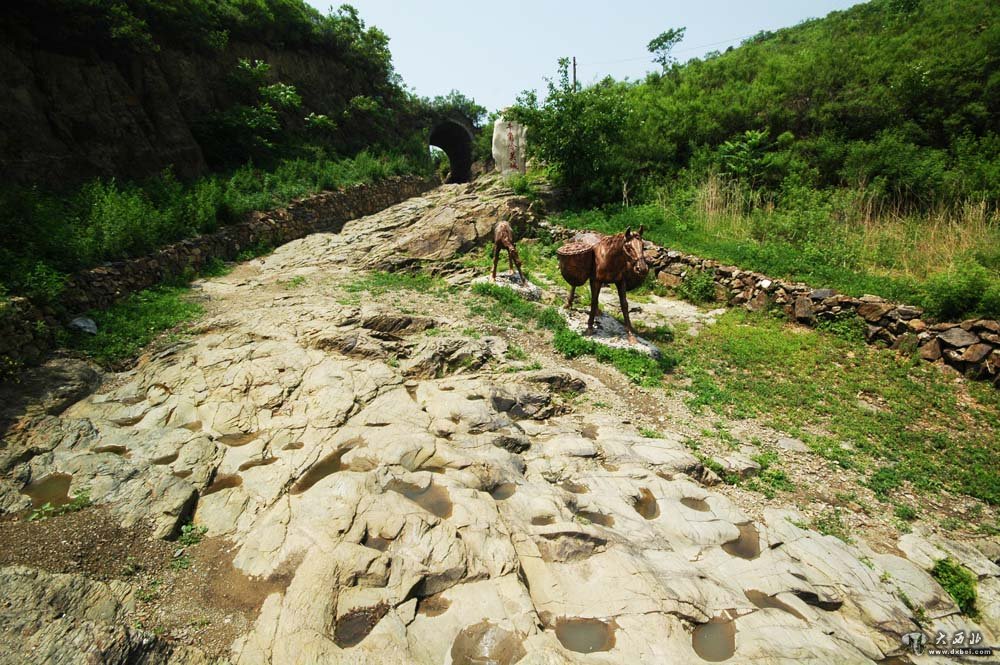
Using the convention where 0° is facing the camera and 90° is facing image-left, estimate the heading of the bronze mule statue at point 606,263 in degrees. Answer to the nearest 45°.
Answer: approximately 315°

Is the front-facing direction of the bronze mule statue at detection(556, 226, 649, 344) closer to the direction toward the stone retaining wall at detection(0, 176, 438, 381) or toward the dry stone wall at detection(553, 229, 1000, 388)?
the dry stone wall

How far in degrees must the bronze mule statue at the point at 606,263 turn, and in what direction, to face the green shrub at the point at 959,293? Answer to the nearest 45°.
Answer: approximately 45° to its left

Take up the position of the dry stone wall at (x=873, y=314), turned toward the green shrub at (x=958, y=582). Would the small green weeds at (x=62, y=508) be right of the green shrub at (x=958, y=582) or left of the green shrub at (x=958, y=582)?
right

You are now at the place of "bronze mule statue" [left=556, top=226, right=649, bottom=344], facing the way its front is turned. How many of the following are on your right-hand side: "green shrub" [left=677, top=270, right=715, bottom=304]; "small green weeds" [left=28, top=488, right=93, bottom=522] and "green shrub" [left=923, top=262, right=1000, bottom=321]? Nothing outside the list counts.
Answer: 1

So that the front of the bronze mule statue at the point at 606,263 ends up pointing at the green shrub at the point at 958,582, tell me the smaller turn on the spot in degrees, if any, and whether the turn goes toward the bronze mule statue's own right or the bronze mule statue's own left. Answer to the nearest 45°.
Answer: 0° — it already faces it

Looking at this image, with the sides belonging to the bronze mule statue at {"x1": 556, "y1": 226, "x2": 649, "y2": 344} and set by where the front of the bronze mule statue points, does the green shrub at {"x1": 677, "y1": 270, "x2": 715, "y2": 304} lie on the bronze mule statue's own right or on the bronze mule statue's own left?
on the bronze mule statue's own left

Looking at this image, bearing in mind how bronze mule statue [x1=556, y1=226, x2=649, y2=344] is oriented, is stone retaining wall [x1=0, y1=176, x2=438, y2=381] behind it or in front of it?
behind

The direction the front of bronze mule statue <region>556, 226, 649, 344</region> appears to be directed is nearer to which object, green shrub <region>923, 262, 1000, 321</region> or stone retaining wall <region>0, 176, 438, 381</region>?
the green shrub

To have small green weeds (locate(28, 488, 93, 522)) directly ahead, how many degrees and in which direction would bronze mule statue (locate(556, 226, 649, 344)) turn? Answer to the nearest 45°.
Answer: approximately 90° to its right
